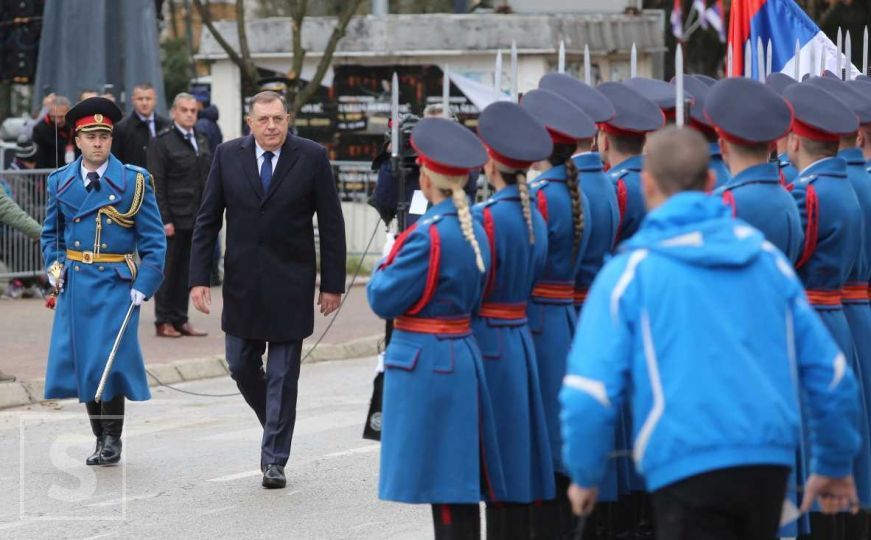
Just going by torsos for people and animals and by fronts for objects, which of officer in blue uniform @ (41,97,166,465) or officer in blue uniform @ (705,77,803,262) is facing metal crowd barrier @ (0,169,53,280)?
officer in blue uniform @ (705,77,803,262)

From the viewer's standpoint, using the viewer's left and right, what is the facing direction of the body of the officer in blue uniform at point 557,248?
facing away from the viewer and to the left of the viewer

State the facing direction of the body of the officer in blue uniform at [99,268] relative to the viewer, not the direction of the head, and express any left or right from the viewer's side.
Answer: facing the viewer

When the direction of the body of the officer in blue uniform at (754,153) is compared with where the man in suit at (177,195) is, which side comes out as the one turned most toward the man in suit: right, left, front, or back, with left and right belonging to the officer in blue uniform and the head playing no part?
front

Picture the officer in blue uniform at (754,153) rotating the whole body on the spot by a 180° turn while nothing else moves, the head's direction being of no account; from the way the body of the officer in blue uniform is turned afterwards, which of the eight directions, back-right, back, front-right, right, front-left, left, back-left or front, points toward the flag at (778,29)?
back-left

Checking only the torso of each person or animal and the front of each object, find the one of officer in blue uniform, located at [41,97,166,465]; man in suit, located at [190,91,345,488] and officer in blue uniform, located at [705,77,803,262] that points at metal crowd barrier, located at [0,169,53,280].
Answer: officer in blue uniform, located at [705,77,803,262]

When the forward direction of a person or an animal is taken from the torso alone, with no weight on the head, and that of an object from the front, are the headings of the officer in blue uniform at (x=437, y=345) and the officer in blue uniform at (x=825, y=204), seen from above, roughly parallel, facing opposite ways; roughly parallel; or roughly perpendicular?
roughly parallel

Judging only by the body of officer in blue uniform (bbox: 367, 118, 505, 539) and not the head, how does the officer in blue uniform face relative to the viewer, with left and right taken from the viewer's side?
facing away from the viewer and to the left of the viewer

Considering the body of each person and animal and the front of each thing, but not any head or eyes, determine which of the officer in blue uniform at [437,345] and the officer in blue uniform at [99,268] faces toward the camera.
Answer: the officer in blue uniform at [99,268]

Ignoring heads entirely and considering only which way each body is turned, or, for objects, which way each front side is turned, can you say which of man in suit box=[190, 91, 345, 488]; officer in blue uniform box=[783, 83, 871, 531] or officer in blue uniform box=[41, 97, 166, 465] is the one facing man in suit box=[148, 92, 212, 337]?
officer in blue uniform box=[783, 83, 871, 531]

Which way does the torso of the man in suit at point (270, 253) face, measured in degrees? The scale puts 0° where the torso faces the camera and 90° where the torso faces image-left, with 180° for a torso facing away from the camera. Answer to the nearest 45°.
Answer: approximately 0°

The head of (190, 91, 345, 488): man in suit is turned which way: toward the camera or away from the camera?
toward the camera

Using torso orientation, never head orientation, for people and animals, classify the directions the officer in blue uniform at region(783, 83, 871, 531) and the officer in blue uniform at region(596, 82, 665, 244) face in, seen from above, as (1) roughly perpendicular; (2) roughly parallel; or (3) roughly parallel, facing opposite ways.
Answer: roughly parallel

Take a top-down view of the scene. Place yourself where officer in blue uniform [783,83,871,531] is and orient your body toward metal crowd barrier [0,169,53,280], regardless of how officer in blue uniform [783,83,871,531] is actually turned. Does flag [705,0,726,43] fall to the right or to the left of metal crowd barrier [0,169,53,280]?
right

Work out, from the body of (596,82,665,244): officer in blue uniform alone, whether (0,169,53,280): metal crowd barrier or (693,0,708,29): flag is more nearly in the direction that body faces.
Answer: the metal crowd barrier

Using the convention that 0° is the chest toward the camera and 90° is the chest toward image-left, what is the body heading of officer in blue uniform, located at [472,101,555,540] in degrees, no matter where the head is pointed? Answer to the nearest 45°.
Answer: approximately 135°

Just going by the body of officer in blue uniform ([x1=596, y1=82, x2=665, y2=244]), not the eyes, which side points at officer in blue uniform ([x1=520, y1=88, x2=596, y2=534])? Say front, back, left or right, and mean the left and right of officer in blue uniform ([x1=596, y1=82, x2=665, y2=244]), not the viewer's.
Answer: left
